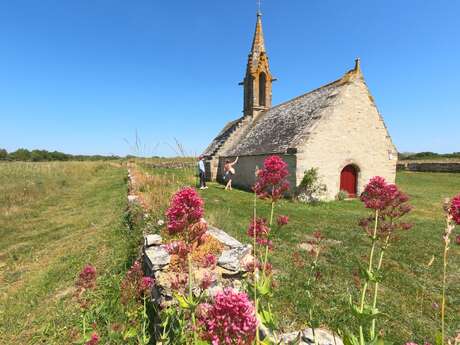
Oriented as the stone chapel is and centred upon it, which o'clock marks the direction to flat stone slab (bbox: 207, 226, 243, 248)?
The flat stone slab is roughly at 2 o'clock from the stone chapel.

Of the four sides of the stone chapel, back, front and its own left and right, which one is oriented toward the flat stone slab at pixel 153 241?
right

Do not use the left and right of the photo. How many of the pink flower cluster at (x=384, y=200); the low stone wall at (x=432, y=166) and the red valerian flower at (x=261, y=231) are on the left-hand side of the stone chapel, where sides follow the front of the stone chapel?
1

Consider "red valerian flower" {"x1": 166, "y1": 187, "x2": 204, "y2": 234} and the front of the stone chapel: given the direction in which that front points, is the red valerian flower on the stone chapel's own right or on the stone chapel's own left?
on the stone chapel's own right

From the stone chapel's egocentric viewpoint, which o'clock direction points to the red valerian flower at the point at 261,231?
The red valerian flower is roughly at 2 o'clock from the stone chapel.

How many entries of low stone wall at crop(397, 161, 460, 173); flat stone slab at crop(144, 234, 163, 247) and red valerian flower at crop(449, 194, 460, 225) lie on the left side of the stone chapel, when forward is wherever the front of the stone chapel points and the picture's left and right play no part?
1

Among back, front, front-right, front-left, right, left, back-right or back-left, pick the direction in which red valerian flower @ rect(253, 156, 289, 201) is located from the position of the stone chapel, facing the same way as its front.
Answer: front-right

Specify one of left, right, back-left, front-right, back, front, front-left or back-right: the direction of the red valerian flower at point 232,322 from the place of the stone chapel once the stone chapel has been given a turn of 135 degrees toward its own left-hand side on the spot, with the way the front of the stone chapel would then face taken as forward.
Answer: back

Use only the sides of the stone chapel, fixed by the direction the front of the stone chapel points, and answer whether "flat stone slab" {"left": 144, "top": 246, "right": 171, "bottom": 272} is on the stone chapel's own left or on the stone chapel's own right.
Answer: on the stone chapel's own right

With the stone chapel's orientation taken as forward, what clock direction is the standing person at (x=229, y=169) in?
The standing person is roughly at 4 o'clock from the stone chapel.

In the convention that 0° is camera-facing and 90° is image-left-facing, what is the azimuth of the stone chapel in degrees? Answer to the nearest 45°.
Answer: approximately 315°

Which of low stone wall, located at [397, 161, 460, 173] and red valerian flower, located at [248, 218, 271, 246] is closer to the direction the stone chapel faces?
the red valerian flower
